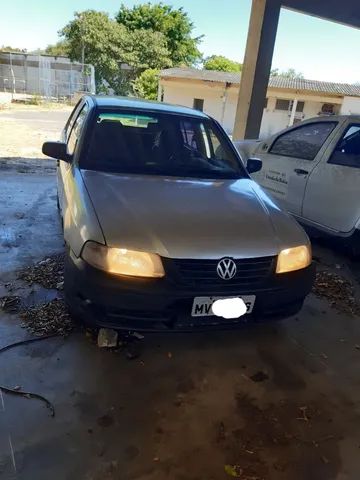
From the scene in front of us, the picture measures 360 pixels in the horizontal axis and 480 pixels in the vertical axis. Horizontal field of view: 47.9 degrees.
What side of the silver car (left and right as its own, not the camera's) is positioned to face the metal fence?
back

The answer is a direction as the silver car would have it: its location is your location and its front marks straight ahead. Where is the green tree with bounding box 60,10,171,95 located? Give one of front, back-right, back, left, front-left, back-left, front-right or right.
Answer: back-left

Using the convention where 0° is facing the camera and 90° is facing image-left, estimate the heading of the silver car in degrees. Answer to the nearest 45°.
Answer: approximately 315°

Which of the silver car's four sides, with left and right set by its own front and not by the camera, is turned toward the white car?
left

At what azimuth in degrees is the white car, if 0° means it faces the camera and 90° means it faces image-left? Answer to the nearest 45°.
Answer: approximately 135°

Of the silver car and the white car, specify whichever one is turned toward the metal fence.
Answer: the white car

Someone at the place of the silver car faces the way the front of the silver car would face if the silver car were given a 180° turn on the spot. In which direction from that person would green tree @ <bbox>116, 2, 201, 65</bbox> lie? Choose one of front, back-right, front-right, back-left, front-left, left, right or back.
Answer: front-right

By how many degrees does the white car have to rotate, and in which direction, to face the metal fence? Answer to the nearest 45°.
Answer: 0° — it already faces it

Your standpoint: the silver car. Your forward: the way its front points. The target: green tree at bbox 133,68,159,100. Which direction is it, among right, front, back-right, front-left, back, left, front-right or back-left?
back-left

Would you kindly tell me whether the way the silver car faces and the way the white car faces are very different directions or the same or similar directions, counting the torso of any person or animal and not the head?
very different directions
